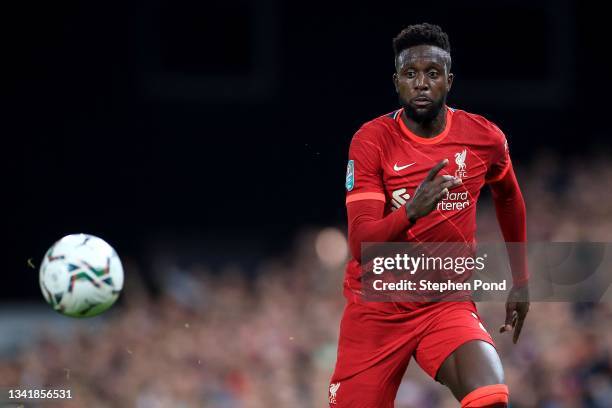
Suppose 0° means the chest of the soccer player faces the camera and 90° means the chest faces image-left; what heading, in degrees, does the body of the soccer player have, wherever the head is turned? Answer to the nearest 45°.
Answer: approximately 0°

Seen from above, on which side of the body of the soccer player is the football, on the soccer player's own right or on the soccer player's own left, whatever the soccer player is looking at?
on the soccer player's own right
